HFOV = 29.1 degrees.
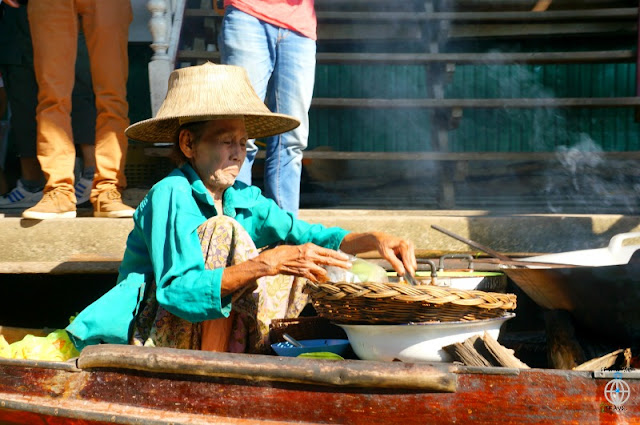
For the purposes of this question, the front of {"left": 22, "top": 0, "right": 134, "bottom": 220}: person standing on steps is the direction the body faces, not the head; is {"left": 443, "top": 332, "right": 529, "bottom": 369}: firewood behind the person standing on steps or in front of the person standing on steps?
in front

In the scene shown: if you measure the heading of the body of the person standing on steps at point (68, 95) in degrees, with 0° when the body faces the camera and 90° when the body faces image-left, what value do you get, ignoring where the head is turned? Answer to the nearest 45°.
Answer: approximately 0°

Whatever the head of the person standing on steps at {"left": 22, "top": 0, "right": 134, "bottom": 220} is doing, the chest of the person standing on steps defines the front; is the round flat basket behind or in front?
in front

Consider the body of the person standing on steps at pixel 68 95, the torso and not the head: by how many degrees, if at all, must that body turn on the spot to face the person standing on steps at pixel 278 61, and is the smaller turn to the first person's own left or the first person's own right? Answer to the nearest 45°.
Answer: approximately 45° to the first person's own left

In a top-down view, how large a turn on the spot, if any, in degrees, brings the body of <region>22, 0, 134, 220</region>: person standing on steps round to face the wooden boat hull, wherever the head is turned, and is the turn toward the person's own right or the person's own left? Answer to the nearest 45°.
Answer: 0° — they already face it

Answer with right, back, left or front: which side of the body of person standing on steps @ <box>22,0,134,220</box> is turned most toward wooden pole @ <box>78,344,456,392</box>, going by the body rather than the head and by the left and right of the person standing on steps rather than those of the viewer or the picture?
front

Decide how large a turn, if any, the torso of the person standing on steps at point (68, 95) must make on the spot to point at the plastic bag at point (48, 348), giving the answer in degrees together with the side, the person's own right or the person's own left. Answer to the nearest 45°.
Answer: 0° — they already face it

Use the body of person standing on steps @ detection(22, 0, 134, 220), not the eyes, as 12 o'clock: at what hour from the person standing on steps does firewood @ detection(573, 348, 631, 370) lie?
The firewood is roughly at 11 o'clock from the person standing on steps.

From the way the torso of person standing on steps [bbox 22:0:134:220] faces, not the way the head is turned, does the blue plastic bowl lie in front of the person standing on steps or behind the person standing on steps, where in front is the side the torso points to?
in front
